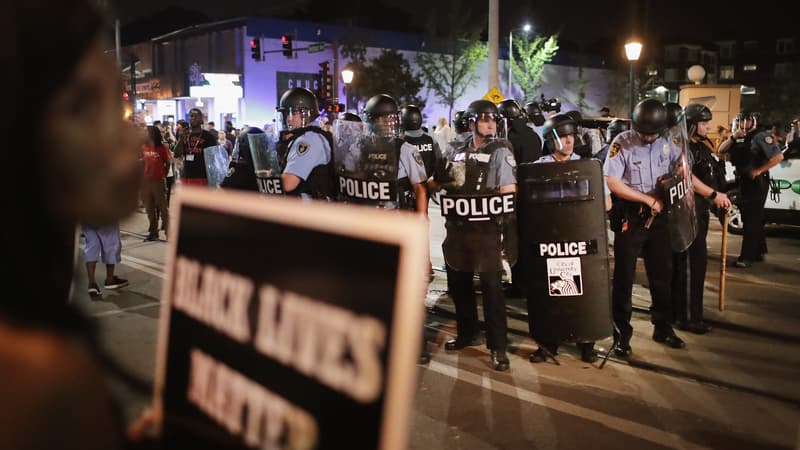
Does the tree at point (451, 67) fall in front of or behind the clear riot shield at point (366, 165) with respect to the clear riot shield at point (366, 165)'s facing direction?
behind

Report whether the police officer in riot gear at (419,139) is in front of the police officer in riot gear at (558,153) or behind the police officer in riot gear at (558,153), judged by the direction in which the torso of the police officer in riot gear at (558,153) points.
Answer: behind

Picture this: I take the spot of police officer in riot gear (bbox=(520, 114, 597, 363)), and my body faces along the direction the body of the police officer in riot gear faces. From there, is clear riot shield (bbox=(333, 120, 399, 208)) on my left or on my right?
on my right

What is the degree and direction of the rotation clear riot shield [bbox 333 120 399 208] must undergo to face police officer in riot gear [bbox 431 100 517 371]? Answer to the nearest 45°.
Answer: approximately 90° to its left

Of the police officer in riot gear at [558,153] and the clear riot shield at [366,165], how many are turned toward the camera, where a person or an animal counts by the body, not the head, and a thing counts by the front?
2

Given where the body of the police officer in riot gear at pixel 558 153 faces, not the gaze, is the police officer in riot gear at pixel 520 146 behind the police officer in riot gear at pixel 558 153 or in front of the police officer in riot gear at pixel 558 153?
behind

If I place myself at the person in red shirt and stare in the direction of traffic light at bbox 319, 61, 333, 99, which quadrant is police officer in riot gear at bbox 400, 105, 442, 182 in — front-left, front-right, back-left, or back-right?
back-right

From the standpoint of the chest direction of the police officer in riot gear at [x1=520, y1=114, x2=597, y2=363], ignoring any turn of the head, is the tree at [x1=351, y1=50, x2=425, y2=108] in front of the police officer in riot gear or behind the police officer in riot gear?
behind

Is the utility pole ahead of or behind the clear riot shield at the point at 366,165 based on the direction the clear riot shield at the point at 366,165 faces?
behind

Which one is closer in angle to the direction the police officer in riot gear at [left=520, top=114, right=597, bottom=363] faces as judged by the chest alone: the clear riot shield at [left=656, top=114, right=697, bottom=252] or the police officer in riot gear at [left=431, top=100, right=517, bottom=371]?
the police officer in riot gear
